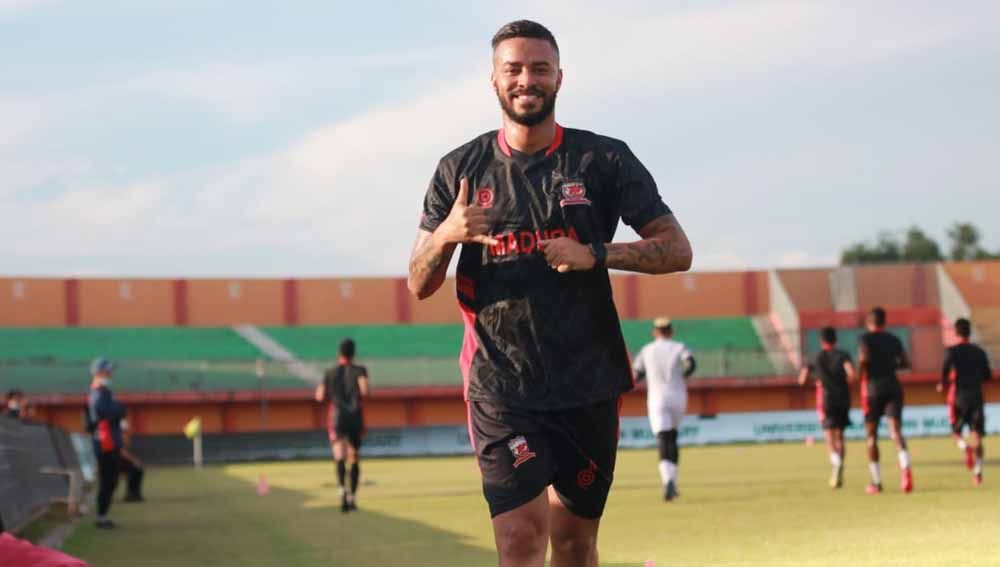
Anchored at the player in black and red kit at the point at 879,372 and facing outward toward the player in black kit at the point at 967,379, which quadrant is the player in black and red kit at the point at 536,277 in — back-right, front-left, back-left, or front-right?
back-right

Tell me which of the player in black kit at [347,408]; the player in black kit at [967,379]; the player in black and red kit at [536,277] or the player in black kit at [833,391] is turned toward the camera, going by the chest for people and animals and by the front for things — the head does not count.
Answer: the player in black and red kit

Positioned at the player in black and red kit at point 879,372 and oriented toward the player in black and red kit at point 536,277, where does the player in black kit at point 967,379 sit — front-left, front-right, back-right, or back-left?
back-left

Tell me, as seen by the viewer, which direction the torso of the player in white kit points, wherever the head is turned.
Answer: away from the camera

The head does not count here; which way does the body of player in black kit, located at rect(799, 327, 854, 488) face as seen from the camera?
away from the camera

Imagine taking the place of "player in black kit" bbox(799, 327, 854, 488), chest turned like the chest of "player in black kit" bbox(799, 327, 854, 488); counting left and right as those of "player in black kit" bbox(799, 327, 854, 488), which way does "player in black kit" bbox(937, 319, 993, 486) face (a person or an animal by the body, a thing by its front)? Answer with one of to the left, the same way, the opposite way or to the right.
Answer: the same way

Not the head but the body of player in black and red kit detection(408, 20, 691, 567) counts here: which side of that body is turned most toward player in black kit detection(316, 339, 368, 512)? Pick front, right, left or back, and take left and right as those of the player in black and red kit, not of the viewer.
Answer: back

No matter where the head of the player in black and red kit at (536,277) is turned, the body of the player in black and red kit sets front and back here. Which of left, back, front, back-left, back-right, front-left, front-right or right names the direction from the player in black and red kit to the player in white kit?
back

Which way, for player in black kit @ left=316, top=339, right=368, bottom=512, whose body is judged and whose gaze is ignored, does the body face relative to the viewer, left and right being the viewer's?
facing away from the viewer

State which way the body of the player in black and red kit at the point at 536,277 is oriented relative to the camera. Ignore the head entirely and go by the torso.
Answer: toward the camera
